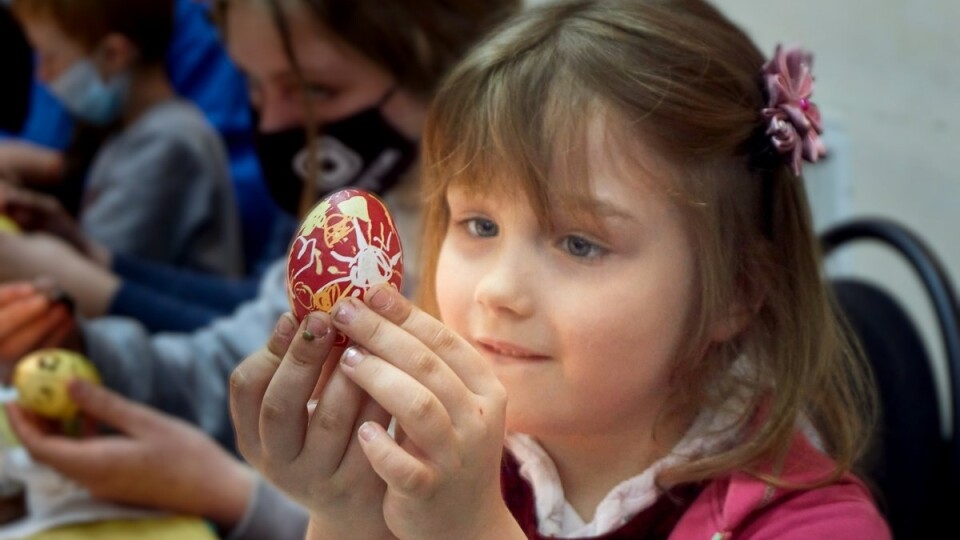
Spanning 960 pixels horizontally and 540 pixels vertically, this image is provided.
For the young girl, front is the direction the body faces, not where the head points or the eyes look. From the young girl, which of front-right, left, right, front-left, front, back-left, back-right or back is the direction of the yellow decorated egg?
right

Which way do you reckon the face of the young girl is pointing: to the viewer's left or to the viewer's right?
to the viewer's left

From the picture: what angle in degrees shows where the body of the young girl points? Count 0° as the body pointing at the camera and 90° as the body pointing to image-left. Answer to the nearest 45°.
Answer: approximately 45°
